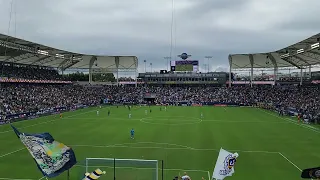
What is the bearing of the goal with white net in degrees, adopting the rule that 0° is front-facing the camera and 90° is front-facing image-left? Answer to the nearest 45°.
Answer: approximately 180°
